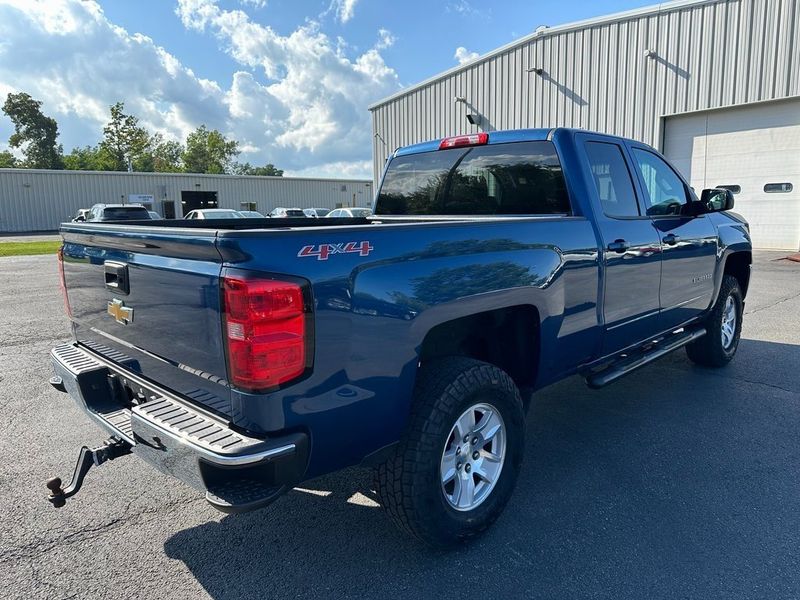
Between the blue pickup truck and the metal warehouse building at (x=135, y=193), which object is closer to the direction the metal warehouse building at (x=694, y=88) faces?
the blue pickup truck

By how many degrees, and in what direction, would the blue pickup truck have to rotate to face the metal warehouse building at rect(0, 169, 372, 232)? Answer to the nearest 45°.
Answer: approximately 90° to its left

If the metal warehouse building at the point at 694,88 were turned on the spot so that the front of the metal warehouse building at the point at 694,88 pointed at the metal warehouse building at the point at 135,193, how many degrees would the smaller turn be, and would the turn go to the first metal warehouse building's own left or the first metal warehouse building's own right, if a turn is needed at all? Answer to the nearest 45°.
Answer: approximately 90° to the first metal warehouse building's own right

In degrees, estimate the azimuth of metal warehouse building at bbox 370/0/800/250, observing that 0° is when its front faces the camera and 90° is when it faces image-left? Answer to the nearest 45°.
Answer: approximately 45°

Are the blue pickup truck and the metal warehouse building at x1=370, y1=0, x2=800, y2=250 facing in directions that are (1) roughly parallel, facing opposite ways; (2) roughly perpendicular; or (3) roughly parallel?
roughly parallel, facing opposite ways

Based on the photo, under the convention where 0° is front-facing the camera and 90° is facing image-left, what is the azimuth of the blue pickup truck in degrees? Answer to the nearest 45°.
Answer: approximately 225°

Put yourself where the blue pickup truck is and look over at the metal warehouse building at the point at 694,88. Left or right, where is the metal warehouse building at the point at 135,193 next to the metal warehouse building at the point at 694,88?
left

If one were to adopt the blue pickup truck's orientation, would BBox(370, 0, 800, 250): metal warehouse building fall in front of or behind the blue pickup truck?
in front
